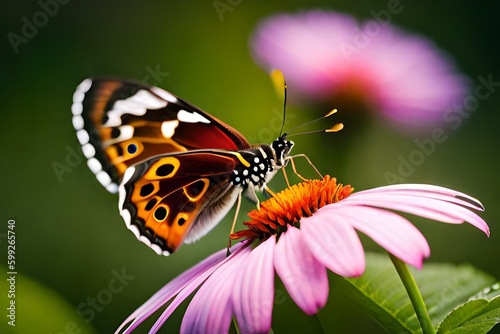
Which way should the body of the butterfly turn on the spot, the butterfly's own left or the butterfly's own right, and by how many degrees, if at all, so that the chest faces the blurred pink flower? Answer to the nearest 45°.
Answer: approximately 45° to the butterfly's own left

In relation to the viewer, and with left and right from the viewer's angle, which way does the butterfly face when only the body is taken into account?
facing to the right of the viewer
